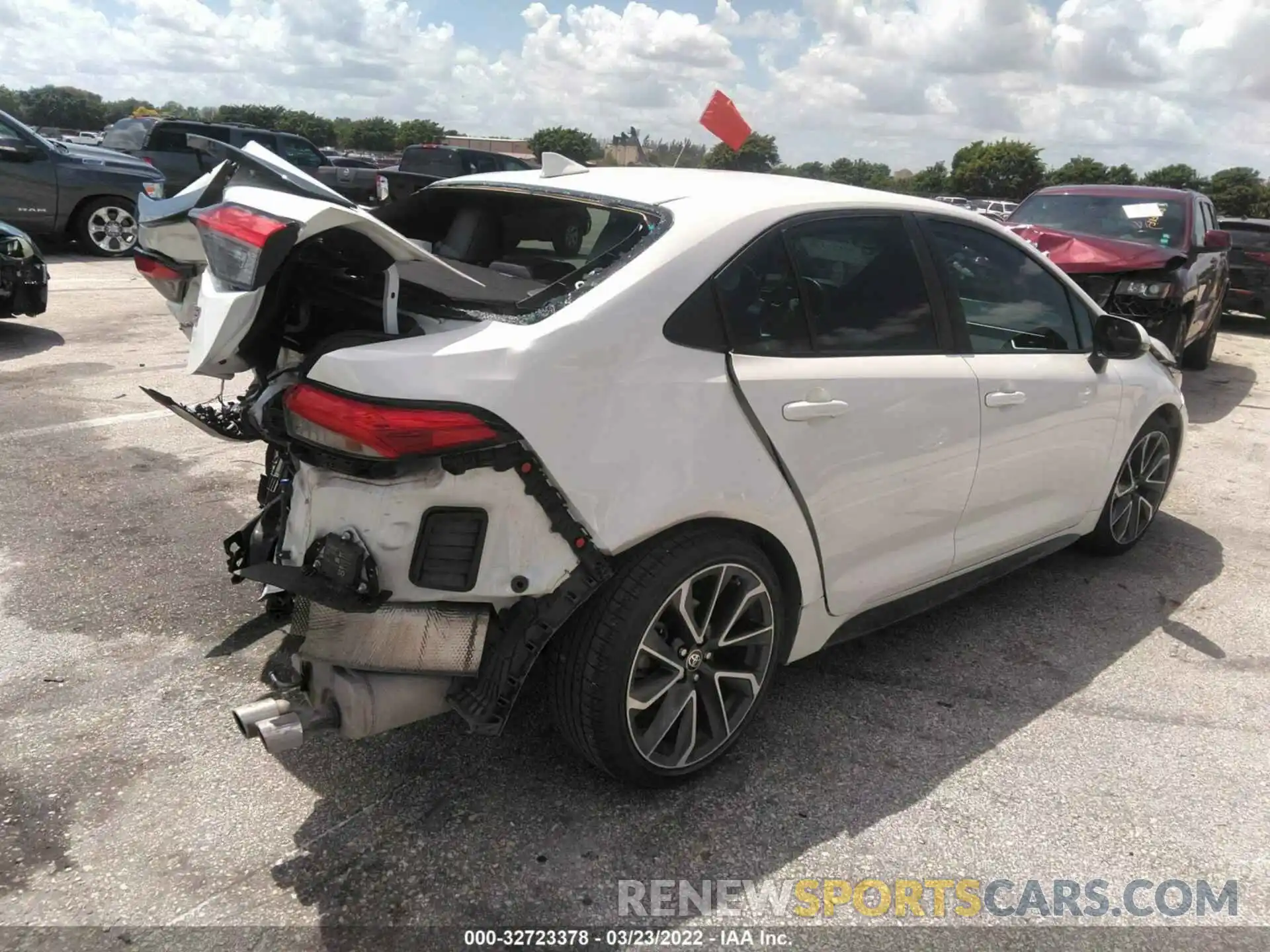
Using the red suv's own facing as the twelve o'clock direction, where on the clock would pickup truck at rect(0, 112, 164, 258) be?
The pickup truck is roughly at 3 o'clock from the red suv.

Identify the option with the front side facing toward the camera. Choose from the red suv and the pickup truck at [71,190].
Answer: the red suv

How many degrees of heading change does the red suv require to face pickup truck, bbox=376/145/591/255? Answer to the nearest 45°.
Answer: approximately 90° to its right

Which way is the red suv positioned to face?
toward the camera

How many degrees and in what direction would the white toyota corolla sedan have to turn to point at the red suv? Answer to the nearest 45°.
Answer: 0° — it already faces it

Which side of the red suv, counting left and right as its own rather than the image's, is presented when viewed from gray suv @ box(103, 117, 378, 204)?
right

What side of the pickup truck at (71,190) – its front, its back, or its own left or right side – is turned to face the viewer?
right

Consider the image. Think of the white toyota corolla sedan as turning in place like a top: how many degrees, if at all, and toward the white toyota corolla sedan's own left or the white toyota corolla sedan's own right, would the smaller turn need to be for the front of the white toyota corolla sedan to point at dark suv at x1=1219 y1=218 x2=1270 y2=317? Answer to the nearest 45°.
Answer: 0° — it already faces it

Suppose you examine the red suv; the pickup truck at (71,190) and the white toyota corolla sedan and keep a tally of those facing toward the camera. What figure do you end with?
1

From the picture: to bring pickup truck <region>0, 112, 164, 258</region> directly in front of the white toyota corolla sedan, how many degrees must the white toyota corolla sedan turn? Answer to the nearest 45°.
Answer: approximately 90° to its left

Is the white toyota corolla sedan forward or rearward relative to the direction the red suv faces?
forward
